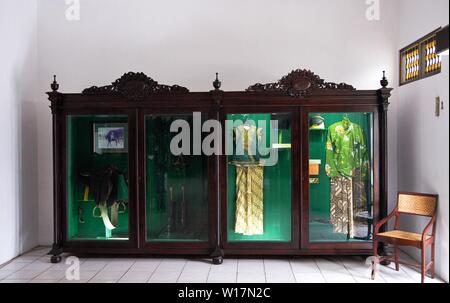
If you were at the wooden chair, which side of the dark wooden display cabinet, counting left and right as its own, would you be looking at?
left

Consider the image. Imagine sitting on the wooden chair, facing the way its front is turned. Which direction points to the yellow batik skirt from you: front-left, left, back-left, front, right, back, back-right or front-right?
front-right

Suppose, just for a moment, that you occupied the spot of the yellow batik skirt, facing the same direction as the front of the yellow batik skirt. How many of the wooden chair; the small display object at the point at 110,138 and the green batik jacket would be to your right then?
1

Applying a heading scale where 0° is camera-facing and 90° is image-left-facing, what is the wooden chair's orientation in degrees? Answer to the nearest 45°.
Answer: approximately 45°

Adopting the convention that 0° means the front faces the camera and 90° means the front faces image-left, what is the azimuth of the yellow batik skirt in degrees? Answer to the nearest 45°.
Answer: approximately 0°

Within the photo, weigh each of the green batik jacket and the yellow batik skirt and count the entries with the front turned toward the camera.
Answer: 2

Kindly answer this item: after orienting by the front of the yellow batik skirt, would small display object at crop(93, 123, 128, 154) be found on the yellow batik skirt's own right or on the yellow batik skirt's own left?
on the yellow batik skirt's own right

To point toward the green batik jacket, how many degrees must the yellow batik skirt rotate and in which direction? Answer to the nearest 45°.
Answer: approximately 90° to its left

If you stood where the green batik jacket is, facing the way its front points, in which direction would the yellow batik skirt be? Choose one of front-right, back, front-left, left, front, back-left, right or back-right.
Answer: right

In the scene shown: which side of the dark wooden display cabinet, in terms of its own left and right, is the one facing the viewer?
front

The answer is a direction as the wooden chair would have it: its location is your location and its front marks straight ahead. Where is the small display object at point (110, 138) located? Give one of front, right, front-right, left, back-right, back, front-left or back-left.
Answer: front-right
